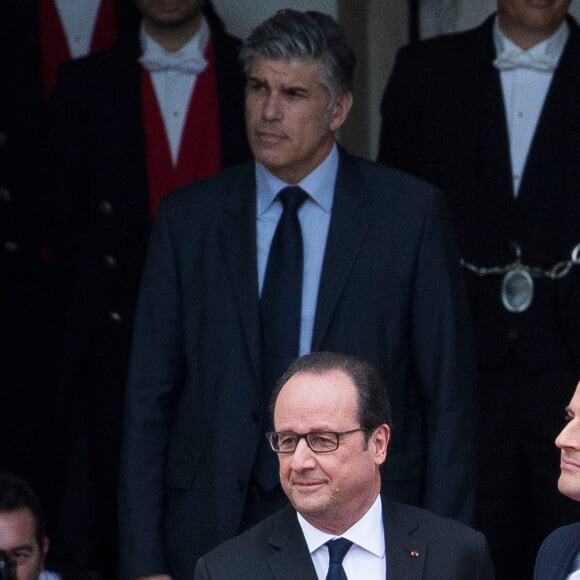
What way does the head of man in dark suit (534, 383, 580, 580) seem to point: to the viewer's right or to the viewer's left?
to the viewer's left

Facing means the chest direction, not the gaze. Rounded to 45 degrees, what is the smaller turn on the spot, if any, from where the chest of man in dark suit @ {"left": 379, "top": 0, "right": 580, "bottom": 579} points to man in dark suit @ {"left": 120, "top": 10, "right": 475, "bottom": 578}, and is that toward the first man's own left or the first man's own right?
approximately 45° to the first man's own right

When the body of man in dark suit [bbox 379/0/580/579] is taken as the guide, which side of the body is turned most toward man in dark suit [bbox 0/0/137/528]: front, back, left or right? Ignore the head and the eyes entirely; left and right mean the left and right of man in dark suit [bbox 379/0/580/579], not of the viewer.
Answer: right

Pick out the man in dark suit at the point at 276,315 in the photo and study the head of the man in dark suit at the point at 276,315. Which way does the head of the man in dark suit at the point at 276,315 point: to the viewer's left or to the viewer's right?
to the viewer's left

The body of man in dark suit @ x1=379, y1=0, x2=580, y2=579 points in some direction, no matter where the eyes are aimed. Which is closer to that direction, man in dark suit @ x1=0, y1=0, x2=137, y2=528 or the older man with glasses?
the older man with glasses

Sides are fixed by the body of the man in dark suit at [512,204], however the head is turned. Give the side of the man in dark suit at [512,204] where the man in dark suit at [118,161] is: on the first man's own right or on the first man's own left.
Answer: on the first man's own right

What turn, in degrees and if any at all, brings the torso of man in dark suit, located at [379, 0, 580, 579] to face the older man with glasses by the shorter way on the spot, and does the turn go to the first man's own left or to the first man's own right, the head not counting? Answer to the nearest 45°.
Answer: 0° — they already face them

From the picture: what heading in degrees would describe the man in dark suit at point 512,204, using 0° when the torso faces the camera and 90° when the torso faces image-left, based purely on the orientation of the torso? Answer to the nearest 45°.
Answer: approximately 0°

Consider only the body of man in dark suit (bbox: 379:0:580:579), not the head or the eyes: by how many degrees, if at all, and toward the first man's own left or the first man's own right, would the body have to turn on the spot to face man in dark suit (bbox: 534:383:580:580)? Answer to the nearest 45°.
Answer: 0° — they already face them

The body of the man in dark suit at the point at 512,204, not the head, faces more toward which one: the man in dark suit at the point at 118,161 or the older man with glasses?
the older man with glasses
